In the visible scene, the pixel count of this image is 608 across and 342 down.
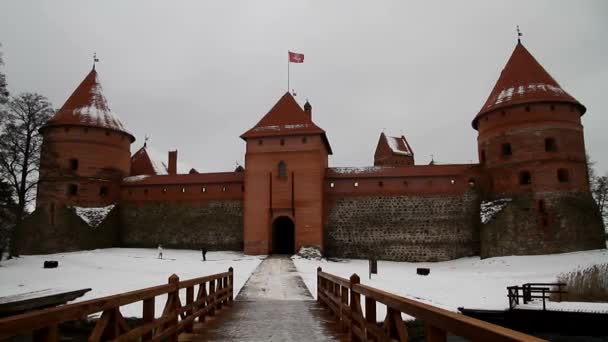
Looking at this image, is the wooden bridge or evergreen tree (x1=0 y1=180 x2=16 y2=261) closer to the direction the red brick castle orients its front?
the wooden bridge

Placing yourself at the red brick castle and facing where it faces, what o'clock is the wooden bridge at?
The wooden bridge is roughly at 12 o'clock from the red brick castle.

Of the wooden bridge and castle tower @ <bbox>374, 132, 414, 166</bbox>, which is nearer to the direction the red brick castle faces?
the wooden bridge

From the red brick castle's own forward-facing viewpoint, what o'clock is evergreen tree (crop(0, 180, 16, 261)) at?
The evergreen tree is roughly at 2 o'clock from the red brick castle.

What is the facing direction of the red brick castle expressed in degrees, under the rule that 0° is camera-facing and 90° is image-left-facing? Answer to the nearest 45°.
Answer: approximately 0°

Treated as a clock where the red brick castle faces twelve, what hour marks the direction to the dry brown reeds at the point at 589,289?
The dry brown reeds is roughly at 11 o'clock from the red brick castle.

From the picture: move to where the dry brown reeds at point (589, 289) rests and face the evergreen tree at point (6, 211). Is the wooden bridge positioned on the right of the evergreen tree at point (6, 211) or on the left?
left

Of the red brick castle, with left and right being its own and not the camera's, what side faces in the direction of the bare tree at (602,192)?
left

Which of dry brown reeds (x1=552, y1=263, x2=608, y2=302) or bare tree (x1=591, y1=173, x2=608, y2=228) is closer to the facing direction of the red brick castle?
the dry brown reeds
